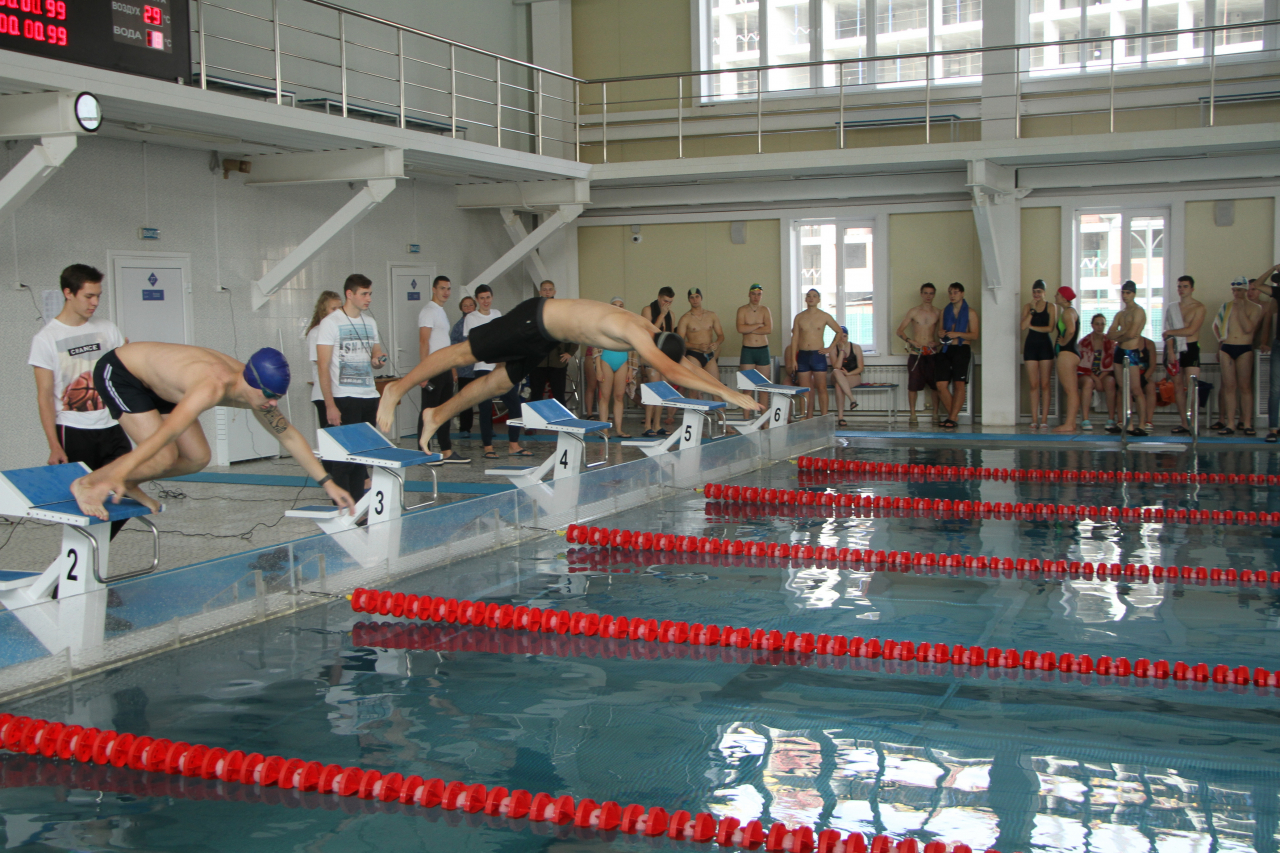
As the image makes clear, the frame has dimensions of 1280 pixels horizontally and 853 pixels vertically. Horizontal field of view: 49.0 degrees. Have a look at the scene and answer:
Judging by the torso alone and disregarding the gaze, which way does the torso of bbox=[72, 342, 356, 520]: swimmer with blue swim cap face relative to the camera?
to the viewer's right

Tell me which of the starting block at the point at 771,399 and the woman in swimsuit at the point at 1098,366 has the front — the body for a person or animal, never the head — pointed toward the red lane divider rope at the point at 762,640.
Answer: the woman in swimsuit

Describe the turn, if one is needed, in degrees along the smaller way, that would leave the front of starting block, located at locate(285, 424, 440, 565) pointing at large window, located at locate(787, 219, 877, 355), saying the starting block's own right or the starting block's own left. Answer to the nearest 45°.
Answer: approximately 90° to the starting block's own left

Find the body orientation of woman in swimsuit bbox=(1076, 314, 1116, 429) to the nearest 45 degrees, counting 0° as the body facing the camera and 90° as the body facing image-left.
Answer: approximately 0°

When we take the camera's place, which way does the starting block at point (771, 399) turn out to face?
facing to the right of the viewer

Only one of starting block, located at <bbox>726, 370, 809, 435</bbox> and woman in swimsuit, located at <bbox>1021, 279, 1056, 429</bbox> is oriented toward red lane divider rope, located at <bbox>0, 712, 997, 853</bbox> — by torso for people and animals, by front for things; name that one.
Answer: the woman in swimsuit

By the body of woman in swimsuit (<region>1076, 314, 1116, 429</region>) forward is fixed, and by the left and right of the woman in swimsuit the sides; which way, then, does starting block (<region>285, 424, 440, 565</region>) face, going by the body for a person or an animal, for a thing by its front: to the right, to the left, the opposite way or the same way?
to the left
